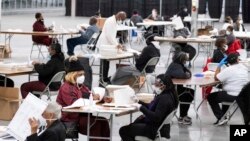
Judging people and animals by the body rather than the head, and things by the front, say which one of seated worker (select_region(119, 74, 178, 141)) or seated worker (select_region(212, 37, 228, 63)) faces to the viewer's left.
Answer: seated worker (select_region(119, 74, 178, 141))

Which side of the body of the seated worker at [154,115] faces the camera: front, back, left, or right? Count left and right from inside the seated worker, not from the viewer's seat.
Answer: left

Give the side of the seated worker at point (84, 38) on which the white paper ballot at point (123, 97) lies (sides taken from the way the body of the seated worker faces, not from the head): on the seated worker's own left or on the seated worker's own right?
on the seated worker's own left

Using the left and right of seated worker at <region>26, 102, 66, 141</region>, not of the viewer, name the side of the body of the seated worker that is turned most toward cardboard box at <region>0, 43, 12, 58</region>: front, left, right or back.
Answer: right

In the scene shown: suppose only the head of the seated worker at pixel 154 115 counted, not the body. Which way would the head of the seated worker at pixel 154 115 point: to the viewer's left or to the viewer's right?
to the viewer's left

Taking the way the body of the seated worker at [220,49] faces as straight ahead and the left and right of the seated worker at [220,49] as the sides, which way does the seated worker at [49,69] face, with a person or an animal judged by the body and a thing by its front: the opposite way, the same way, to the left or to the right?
the opposite way
